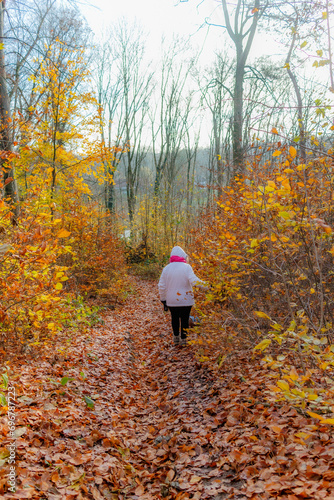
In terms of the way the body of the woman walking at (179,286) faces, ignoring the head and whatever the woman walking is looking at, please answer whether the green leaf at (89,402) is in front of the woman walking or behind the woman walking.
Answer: behind

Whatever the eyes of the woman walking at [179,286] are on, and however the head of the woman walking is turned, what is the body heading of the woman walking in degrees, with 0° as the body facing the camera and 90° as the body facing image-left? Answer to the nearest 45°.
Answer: approximately 180°
